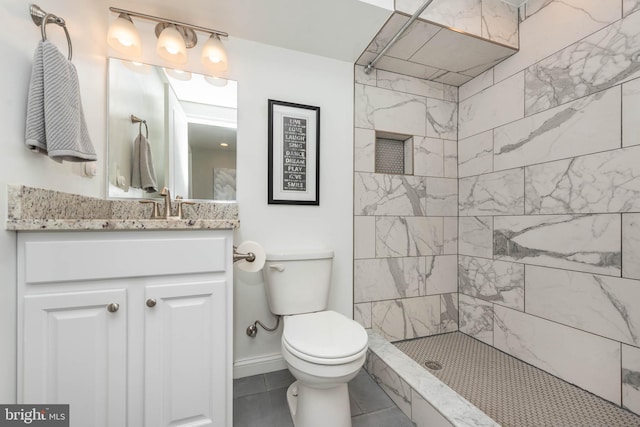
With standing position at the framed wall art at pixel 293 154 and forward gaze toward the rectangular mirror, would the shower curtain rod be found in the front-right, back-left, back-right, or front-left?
back-left

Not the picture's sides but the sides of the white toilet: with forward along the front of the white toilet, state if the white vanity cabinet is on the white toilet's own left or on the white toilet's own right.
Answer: on the white toilet's own right

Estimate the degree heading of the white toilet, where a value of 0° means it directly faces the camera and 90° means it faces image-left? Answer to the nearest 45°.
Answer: approximately 315°

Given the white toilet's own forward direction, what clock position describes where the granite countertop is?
The granite countertop is roughly at 4 o'clock from the white toilet.

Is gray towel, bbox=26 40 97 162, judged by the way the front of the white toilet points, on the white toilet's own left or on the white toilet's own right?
on the white toilet's own right
